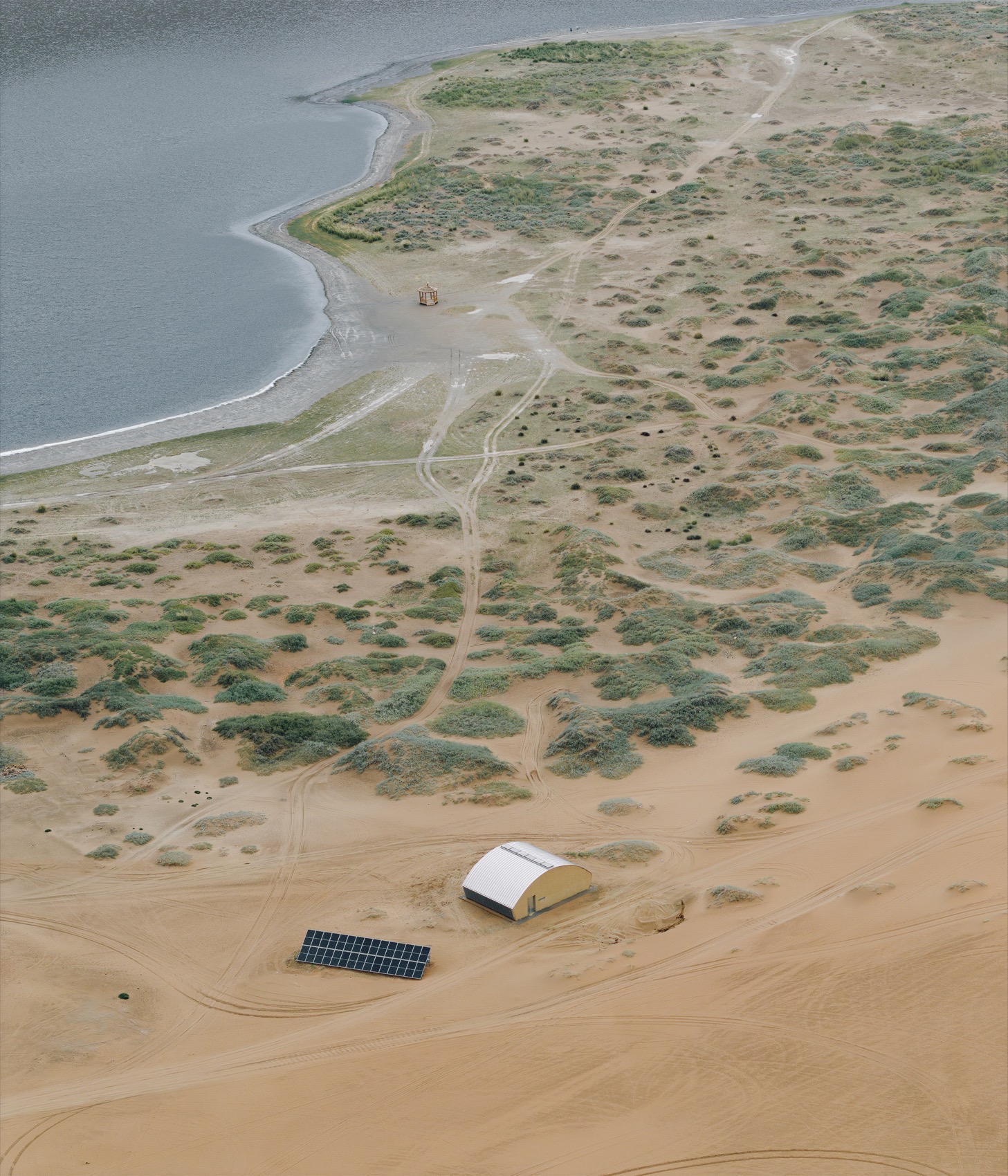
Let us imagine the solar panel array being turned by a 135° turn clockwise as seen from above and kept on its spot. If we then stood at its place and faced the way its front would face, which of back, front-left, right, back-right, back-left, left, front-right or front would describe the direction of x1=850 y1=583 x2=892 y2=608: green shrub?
right

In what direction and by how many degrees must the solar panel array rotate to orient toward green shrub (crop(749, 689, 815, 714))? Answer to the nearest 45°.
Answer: approximately 135° to its left

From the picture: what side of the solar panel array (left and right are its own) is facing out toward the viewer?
front

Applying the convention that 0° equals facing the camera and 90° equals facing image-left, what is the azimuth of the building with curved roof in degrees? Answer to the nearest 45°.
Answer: approximately 315°

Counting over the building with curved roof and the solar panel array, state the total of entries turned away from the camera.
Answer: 0

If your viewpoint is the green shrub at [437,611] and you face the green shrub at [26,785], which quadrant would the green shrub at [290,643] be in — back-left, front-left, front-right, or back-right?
front-right

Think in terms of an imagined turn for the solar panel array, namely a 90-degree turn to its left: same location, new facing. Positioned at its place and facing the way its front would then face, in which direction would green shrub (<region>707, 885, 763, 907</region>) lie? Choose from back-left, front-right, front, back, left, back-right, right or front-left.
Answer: front

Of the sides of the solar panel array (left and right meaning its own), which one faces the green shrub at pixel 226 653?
back

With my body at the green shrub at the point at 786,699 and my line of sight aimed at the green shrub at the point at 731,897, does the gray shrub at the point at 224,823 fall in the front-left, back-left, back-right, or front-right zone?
front-right

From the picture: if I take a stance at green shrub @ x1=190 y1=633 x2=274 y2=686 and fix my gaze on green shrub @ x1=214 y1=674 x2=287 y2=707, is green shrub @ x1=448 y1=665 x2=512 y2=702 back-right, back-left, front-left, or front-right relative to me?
front-left

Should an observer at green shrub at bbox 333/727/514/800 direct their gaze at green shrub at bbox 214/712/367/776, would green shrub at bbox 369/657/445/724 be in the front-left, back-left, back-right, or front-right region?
front-right

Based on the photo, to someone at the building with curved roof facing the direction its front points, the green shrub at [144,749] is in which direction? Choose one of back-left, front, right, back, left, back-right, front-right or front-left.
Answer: back

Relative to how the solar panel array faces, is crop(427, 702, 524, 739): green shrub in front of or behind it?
behind
